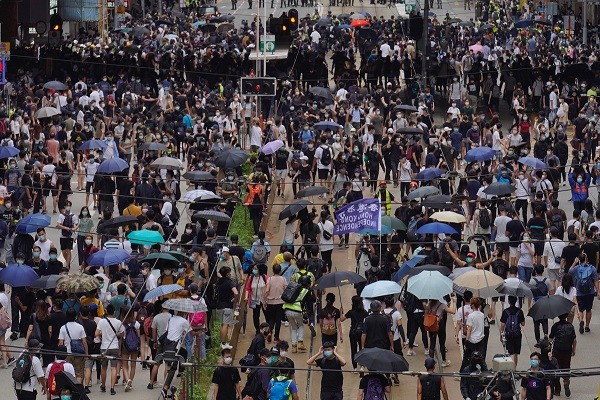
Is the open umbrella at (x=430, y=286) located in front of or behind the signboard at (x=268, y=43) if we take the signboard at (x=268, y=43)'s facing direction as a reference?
in front

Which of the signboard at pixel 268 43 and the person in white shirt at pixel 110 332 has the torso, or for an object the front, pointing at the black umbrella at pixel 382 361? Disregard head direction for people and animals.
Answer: the signboard

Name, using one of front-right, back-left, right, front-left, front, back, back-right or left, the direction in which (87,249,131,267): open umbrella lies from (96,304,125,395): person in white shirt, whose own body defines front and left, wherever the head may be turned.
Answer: front

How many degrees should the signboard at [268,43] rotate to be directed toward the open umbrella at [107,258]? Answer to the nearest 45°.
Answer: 0° — it already faces it

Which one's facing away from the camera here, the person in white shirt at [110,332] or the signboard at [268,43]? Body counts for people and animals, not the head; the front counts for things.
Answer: the person in white shirt

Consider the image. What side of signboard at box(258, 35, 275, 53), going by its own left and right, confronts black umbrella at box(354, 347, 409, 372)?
front

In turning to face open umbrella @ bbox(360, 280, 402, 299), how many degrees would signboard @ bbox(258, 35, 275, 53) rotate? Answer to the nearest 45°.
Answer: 0° — it already faces it

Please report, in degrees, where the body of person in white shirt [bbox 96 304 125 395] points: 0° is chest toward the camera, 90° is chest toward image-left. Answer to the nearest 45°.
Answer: approximately 180°

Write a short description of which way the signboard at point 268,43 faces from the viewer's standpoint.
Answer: facing the viewer

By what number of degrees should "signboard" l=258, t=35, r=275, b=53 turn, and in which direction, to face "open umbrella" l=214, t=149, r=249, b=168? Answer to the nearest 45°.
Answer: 0° — it already faces it

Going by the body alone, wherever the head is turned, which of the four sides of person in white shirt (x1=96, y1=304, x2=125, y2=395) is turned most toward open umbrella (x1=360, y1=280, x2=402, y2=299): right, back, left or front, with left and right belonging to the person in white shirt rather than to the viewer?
right

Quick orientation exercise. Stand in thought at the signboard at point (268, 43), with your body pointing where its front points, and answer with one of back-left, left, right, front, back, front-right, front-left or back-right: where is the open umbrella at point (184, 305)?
front

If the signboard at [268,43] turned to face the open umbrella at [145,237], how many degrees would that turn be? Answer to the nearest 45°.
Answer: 0° — it already faces it

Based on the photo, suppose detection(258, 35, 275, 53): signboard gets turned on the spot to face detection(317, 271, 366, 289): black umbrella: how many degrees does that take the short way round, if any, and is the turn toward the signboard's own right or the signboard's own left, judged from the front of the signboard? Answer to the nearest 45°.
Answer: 0° — it already faces it

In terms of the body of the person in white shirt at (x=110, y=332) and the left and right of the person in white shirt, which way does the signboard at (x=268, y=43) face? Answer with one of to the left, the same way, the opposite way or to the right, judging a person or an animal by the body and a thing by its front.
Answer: the opposite way

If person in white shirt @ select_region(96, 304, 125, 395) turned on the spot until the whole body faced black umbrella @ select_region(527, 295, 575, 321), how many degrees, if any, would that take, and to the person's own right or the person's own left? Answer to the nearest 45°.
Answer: approximately 90° to the person's own right

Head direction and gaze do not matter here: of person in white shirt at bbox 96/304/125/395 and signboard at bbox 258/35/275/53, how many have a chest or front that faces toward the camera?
1
